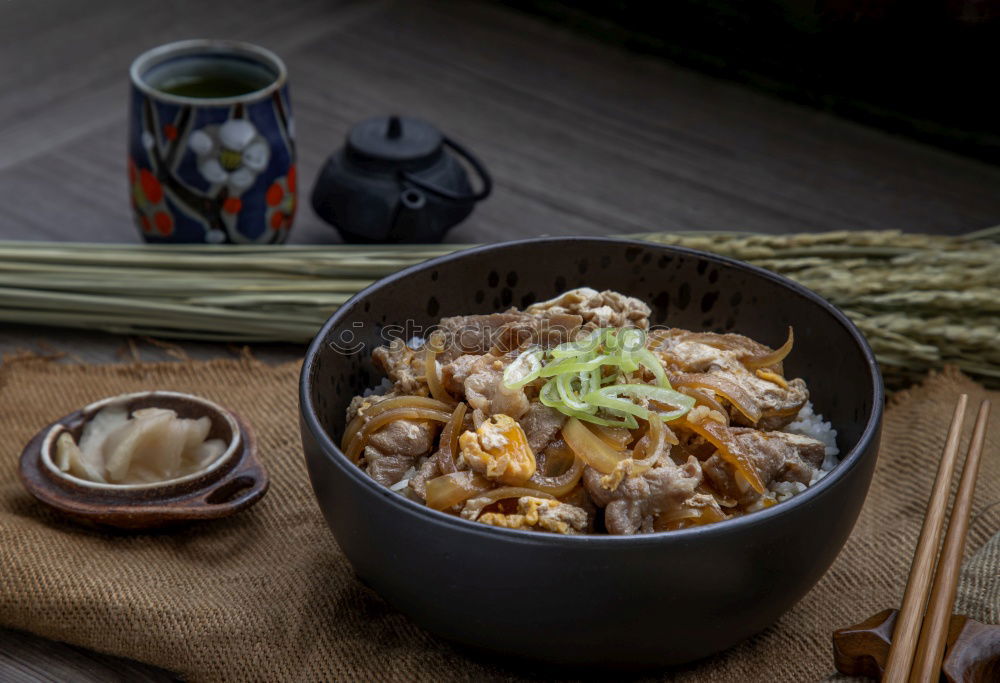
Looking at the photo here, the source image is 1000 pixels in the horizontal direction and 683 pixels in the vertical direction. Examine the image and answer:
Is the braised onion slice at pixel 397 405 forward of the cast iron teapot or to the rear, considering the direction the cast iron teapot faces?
forward

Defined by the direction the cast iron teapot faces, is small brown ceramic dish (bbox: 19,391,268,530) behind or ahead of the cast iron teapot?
ahead
